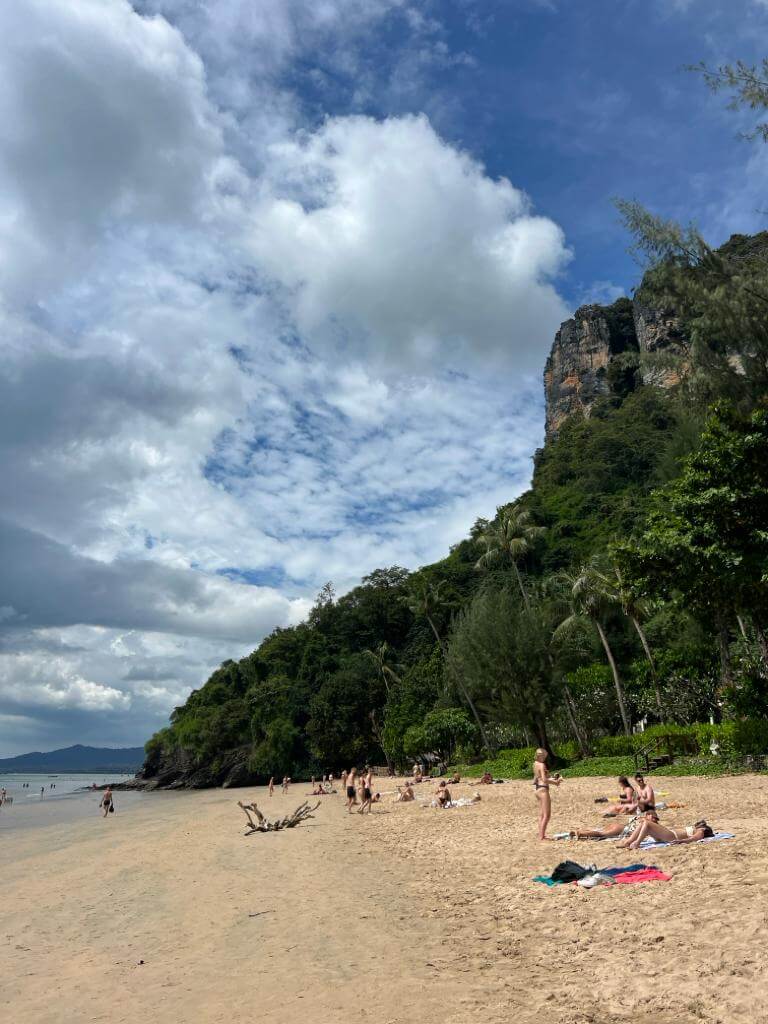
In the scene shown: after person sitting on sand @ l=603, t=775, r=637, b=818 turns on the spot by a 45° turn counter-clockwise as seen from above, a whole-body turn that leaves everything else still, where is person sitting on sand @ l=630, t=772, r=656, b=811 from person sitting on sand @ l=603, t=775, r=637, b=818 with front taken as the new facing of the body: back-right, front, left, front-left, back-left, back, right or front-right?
back-left

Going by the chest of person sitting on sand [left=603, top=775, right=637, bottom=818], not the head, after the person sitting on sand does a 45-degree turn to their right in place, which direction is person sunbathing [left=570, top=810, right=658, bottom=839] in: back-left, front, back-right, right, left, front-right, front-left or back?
back-left

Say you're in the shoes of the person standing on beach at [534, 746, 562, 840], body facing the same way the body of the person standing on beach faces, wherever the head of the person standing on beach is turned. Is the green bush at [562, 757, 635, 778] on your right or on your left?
on your left

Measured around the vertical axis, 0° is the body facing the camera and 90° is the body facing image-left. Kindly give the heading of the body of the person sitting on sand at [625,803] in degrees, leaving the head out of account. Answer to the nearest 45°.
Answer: approximately 90°

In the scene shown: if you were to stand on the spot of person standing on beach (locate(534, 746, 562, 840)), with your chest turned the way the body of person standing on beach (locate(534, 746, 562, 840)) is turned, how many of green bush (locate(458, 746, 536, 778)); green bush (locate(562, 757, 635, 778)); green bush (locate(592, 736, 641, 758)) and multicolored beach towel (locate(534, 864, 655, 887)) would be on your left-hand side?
3

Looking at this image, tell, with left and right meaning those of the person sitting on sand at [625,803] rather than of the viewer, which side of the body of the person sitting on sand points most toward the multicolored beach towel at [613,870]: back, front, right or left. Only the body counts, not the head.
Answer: left

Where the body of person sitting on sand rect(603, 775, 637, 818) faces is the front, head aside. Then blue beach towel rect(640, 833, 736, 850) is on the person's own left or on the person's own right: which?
on the person's own left
